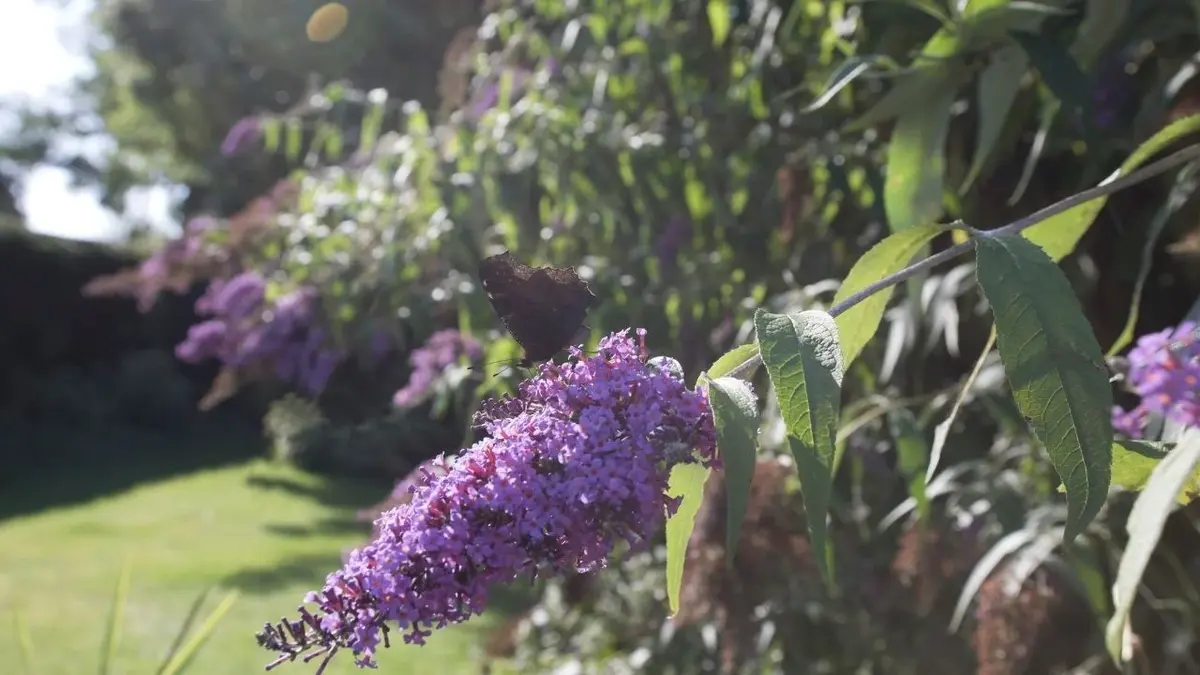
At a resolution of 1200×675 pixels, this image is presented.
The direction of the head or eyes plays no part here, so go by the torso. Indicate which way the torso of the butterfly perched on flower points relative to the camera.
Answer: to the viewer's left

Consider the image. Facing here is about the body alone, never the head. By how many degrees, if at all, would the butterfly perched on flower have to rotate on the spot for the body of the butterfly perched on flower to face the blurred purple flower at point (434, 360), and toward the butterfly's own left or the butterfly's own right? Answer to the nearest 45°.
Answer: approximately 90° to the butterfly's own right

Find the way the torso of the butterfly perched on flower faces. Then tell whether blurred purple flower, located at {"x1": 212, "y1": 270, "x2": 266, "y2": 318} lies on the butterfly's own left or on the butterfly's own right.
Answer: on the butterfly's own right

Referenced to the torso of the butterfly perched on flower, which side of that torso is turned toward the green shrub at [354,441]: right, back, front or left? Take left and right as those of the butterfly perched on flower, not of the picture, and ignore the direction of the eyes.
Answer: right
